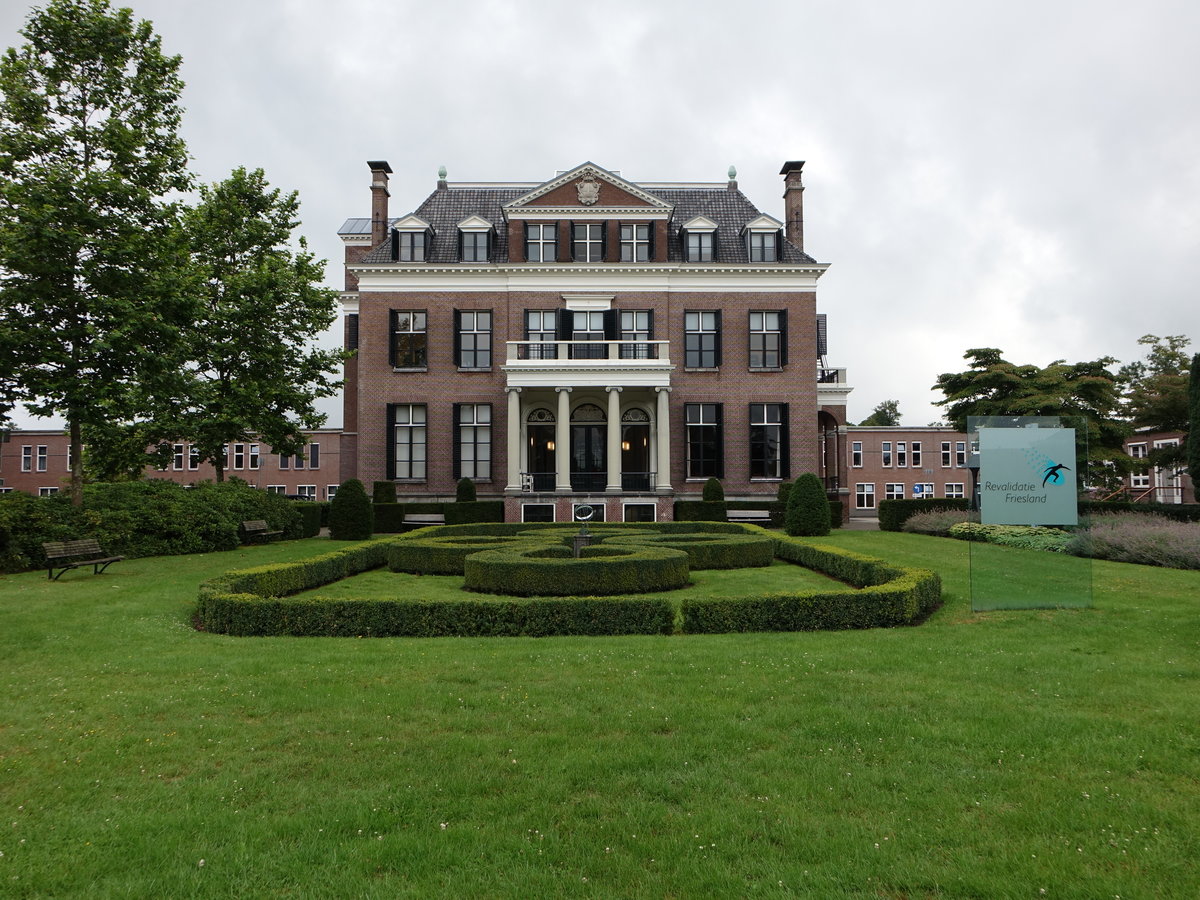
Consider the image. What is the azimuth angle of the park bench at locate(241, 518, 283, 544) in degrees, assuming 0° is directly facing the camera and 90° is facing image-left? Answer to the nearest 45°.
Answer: approximately 315°

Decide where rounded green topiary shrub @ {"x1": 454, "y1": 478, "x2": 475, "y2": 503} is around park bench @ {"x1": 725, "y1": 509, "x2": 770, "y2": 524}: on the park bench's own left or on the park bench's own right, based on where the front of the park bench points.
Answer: on the park bench's own right

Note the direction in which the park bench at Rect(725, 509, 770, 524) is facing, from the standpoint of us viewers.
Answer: facing the viewer

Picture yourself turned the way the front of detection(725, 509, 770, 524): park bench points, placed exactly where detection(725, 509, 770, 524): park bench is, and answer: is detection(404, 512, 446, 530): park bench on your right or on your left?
on your right

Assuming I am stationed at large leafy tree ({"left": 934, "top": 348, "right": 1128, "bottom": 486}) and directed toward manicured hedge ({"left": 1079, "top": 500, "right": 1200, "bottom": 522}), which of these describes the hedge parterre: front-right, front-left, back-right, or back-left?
front-right

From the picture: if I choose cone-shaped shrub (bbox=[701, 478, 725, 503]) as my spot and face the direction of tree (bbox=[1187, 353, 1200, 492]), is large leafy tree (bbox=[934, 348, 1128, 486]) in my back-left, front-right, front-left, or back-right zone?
front-left

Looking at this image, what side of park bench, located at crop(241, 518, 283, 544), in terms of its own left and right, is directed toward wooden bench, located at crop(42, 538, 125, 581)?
right

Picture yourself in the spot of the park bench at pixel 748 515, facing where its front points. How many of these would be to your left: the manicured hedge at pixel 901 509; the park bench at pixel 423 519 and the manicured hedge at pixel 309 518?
1

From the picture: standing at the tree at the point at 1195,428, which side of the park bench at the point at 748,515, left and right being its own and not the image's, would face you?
left

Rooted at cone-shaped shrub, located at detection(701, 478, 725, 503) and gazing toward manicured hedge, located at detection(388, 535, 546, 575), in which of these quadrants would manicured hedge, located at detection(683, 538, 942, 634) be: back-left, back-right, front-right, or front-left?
front-left

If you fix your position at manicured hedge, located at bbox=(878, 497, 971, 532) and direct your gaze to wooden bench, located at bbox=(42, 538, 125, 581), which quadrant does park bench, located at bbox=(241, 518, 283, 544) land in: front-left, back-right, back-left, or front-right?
front-right

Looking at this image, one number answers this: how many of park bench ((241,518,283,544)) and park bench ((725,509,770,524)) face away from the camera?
0

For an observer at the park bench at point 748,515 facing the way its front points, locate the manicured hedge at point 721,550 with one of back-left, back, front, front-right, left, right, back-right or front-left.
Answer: front
